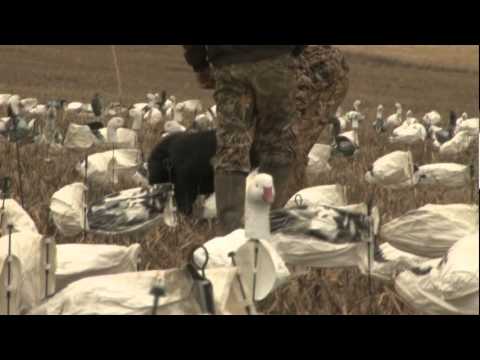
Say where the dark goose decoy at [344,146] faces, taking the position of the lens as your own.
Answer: facing to the left of the viewer

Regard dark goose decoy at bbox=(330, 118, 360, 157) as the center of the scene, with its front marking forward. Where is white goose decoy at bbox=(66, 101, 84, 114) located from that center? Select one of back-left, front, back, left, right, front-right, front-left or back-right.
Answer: front-right
